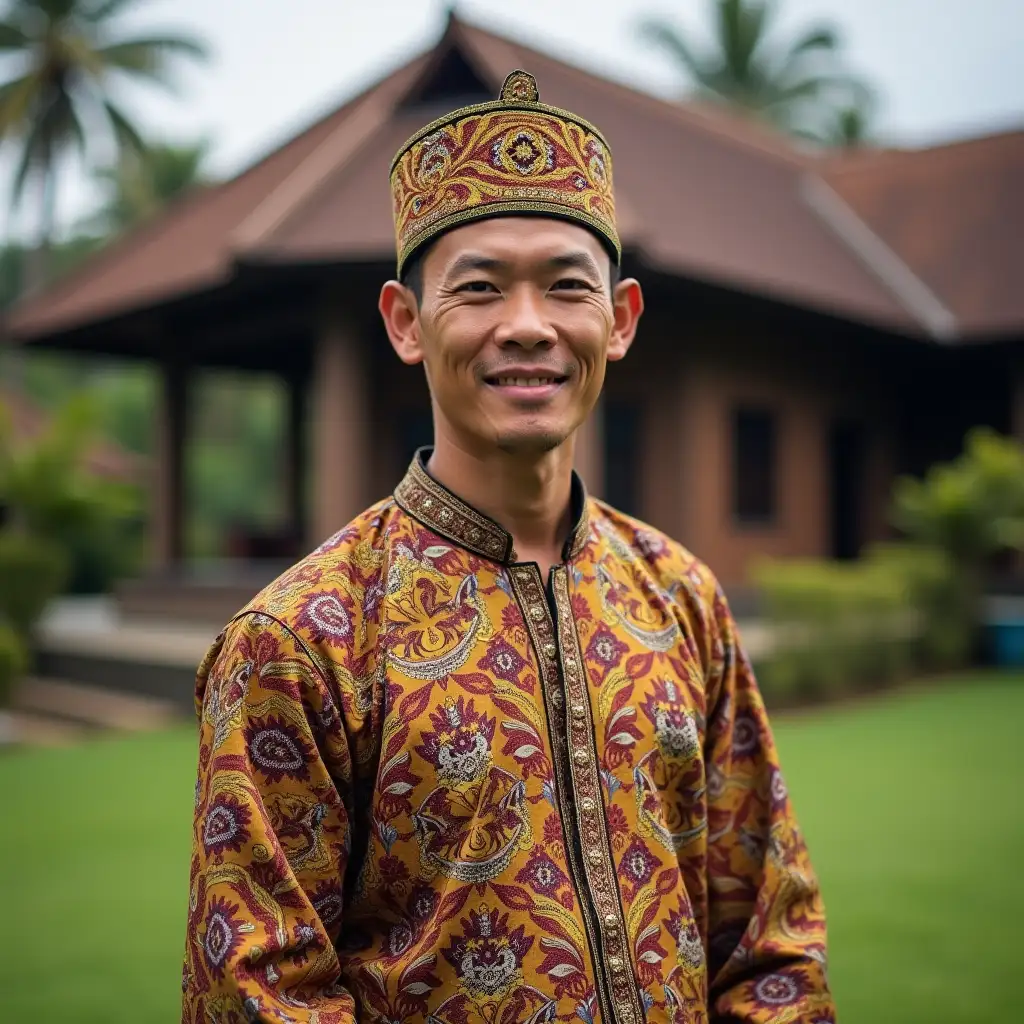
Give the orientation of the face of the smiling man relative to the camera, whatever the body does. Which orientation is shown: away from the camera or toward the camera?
toward the camera

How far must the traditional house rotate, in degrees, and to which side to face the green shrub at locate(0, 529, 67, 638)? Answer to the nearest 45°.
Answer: approximately 45° to its right

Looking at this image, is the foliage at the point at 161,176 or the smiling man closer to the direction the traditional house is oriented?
the smiling man

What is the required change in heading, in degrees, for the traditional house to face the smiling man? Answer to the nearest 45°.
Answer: approximately 45° to its left

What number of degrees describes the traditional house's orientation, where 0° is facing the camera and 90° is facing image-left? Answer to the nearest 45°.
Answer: approximately 45°

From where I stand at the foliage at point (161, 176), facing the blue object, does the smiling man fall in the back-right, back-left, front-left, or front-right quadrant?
front-right

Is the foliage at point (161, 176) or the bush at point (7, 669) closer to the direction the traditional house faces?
the bush

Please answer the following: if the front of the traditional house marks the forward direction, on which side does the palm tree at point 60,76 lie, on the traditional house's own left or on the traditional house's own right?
on the traditional house's own right

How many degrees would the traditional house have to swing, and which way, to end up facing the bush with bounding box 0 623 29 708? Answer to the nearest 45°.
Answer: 0° — it already faces it
